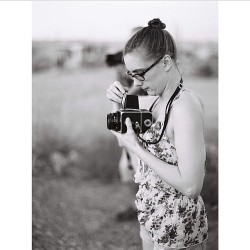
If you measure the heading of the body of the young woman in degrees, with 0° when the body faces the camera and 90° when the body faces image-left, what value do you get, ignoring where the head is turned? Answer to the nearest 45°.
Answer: approximately 90°
